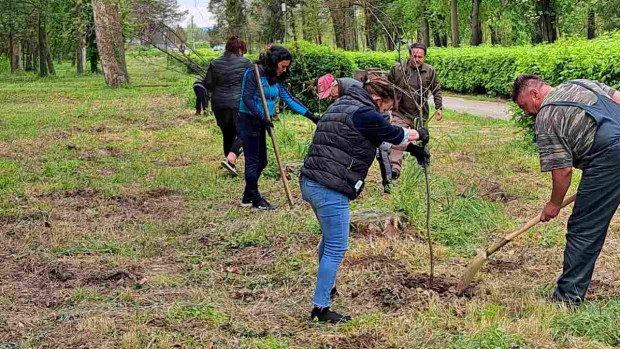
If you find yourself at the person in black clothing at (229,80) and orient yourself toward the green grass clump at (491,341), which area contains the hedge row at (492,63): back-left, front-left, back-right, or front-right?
back-left

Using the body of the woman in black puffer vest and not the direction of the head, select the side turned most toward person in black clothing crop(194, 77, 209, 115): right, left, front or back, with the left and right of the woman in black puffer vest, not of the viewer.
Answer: left

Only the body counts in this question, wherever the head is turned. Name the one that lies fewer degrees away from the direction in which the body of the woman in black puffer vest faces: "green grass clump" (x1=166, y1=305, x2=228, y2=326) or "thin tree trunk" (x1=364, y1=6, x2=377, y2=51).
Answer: the thin tree trunk

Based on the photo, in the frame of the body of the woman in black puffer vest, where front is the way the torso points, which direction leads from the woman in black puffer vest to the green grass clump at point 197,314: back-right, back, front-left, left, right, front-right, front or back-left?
back

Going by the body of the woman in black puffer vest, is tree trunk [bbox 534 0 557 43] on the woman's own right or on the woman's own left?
on the woman's own left

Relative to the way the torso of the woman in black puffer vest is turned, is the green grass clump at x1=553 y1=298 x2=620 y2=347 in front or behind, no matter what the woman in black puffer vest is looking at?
in front

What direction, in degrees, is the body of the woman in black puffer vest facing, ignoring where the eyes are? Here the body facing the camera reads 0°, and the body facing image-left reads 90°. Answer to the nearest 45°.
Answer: approximately 270°

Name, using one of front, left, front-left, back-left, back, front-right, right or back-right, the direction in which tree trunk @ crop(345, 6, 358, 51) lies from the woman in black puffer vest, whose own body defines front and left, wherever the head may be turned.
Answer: left

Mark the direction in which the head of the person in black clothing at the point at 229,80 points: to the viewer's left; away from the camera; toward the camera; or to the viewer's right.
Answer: away from the camera
